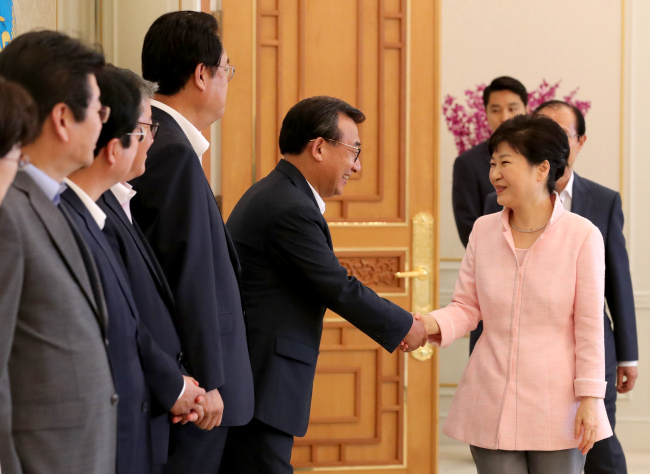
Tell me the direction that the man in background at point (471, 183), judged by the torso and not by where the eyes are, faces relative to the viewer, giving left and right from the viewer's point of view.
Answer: facing the viewer

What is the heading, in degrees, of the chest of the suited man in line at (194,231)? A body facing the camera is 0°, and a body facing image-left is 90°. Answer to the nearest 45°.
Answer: approximately 270°

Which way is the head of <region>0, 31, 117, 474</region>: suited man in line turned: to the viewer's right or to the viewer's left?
to the viewer's right

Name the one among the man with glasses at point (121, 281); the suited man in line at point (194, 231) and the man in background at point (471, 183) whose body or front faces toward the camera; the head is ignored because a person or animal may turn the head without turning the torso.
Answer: the man in background

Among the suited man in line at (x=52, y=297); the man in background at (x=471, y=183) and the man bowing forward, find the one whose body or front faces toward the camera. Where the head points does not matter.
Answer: the man in background

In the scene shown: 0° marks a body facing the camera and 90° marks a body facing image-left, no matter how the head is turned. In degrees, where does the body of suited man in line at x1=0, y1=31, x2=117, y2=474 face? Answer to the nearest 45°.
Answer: approximately 270°

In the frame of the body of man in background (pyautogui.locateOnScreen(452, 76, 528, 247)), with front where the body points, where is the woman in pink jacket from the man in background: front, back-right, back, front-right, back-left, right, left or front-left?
front

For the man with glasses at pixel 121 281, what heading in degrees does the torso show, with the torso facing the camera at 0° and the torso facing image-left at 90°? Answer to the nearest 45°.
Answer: approximately 270°

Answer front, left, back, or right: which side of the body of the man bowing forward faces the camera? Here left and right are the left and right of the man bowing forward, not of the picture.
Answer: right
